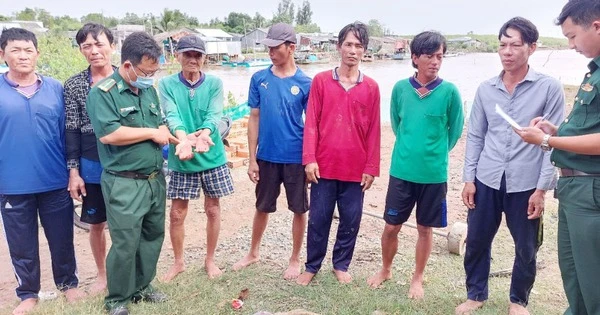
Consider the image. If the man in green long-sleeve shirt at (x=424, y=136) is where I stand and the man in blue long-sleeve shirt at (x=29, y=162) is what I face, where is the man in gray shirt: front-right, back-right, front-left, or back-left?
back-left

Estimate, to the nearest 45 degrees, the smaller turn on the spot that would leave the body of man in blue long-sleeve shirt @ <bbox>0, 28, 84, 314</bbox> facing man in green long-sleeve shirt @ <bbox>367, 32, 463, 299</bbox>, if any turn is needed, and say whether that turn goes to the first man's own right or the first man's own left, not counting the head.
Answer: approximately 45° to the first man's own left

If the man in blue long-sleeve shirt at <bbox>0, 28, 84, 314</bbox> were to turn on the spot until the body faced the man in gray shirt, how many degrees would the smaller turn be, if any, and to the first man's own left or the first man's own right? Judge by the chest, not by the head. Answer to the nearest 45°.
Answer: approximately 45° to the first man's own left

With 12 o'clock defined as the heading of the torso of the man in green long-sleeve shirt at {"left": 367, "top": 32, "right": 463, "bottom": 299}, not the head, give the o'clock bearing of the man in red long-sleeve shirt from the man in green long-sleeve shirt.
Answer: The man in red long-sleeve shirt is roughly at 3 o'clock from the man in green long-sleeve shirt.

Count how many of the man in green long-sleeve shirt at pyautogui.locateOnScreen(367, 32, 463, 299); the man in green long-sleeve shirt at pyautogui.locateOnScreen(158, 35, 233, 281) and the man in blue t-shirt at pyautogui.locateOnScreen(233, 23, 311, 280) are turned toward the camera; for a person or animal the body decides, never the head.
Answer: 3

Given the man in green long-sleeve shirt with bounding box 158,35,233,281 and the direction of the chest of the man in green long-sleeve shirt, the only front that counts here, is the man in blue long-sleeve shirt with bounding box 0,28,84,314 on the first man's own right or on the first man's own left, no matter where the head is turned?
on the first man's own right

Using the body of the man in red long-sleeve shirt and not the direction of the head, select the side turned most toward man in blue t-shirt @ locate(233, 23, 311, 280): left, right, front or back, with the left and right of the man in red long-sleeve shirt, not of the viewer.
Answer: right

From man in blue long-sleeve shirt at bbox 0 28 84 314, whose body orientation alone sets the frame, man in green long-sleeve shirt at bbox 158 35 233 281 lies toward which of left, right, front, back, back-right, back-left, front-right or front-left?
left

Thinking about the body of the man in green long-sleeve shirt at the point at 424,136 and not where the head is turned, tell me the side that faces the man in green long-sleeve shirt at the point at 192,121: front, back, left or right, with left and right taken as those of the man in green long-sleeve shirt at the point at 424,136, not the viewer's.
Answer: right

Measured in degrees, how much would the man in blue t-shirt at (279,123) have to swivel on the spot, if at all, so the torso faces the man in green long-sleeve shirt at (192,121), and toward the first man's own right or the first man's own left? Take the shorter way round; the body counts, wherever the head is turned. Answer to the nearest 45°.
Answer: approximately 90° to the first man's own right

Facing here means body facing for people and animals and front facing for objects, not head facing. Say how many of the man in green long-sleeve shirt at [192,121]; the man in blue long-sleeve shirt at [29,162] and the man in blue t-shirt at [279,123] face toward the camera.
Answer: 3

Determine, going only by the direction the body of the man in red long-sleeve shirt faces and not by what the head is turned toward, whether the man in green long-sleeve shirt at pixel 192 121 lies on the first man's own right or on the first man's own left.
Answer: on the first man's own right
